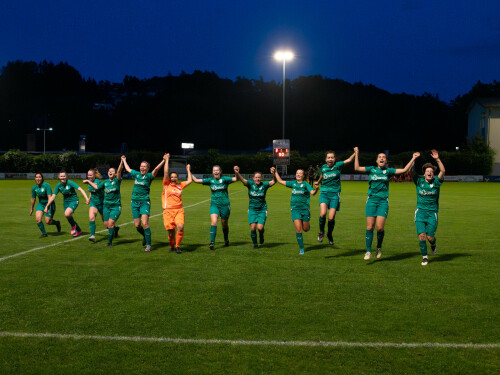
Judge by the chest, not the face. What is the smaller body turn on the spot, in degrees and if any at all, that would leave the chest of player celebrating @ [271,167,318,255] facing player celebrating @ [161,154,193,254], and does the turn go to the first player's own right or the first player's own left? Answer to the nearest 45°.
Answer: approximately 90° to the first player's own right

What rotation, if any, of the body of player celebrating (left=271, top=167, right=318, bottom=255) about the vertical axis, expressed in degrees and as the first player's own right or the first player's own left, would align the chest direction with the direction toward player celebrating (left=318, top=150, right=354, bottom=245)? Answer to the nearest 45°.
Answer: approximately 135° to the first player's own left

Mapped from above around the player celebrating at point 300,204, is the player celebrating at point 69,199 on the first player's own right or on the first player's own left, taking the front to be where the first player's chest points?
on the first player's own right

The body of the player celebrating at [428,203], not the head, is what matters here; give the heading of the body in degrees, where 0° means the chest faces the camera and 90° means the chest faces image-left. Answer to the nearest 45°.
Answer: approximately 0°

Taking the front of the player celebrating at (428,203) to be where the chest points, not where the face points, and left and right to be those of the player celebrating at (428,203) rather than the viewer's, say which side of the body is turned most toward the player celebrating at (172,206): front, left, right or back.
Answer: right

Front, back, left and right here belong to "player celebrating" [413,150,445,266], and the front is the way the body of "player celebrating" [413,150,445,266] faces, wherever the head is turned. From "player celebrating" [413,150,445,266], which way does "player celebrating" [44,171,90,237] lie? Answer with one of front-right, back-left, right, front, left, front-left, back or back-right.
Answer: right

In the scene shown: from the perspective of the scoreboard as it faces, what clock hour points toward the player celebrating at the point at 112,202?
The player celebrating is roughly at 12 o'clock from the scoreboard.

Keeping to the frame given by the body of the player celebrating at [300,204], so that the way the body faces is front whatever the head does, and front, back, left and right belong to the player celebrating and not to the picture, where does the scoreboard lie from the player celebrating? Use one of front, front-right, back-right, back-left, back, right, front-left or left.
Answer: back
